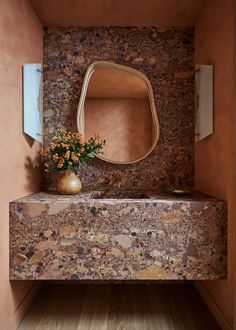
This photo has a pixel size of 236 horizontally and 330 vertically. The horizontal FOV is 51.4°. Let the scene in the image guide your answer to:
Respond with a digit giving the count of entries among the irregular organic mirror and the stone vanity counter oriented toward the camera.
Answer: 2

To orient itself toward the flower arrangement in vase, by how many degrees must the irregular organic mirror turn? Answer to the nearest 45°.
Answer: approximately 45° to its right

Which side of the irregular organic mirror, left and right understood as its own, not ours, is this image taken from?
front

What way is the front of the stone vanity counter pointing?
toward the camera

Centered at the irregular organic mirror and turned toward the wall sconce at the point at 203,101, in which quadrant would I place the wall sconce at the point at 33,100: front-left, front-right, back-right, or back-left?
back-right

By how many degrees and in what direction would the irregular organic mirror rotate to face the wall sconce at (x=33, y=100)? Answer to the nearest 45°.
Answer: approximately 45° to its right
